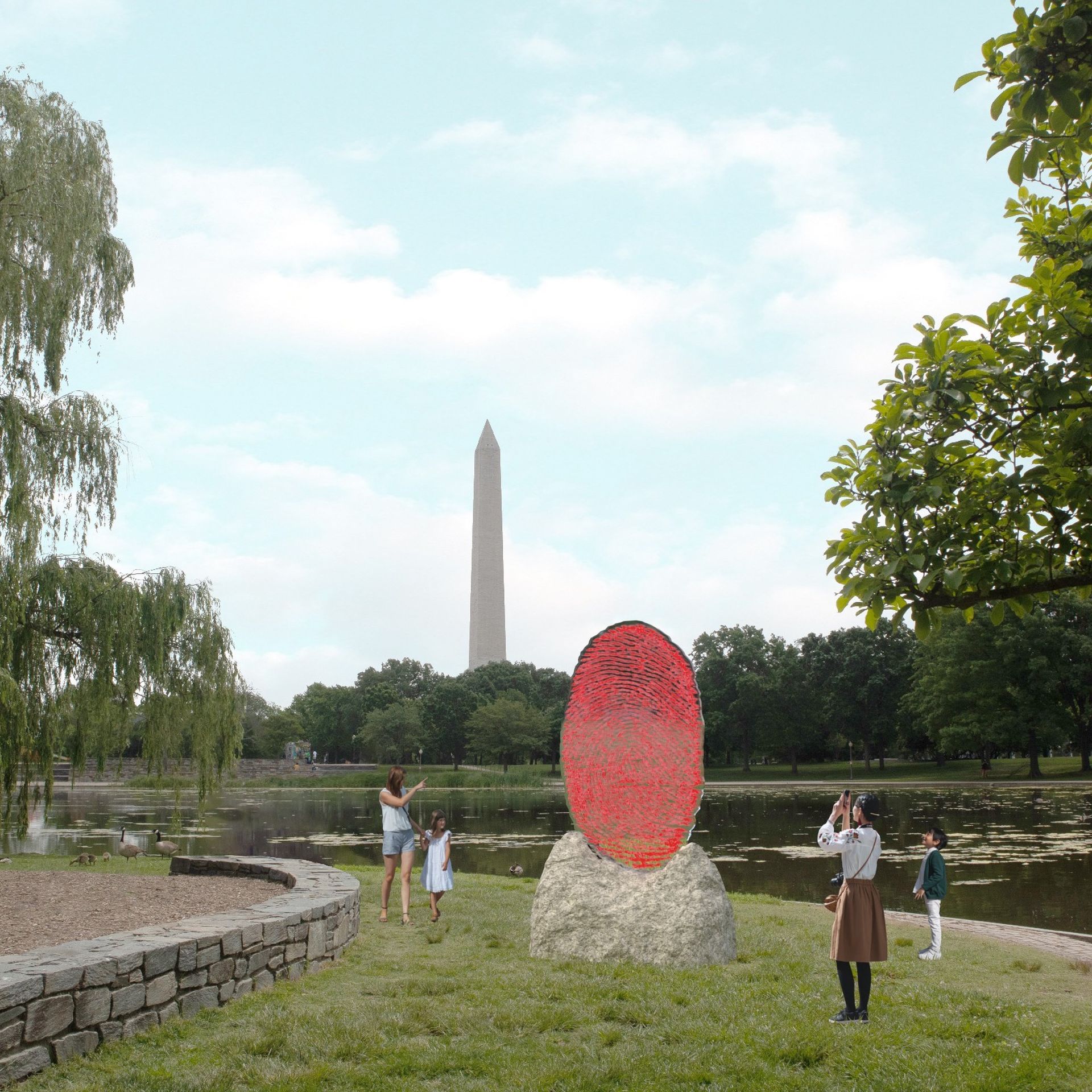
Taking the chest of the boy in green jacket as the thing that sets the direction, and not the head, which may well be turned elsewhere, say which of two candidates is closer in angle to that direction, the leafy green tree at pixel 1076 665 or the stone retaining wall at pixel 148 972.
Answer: the stone retaining wall

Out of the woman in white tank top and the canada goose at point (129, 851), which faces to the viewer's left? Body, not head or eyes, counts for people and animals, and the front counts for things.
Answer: the canada goose

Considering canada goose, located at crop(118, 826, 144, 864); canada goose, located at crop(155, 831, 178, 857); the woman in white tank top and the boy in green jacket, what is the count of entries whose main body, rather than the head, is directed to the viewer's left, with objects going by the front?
3

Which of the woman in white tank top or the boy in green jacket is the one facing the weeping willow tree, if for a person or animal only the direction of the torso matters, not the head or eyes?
the boy in green jacket

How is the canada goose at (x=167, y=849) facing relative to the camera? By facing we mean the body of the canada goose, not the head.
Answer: to the viewer's left

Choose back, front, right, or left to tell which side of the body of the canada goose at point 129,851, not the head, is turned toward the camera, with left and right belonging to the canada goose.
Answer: left

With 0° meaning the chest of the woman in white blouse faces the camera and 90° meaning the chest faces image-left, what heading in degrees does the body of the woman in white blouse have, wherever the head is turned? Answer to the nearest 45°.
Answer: approximately 135°

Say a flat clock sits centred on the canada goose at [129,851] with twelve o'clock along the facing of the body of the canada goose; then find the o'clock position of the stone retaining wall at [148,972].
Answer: The stone retaining wall is roughly at 9 o'clock from the canada goose.

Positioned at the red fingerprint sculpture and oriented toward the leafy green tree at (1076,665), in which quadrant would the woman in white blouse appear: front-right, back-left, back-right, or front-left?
back-right

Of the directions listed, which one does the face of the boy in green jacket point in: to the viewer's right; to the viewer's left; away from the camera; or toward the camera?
to the viewer's left

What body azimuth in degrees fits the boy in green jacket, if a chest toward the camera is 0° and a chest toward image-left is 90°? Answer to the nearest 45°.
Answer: approximately 90°
